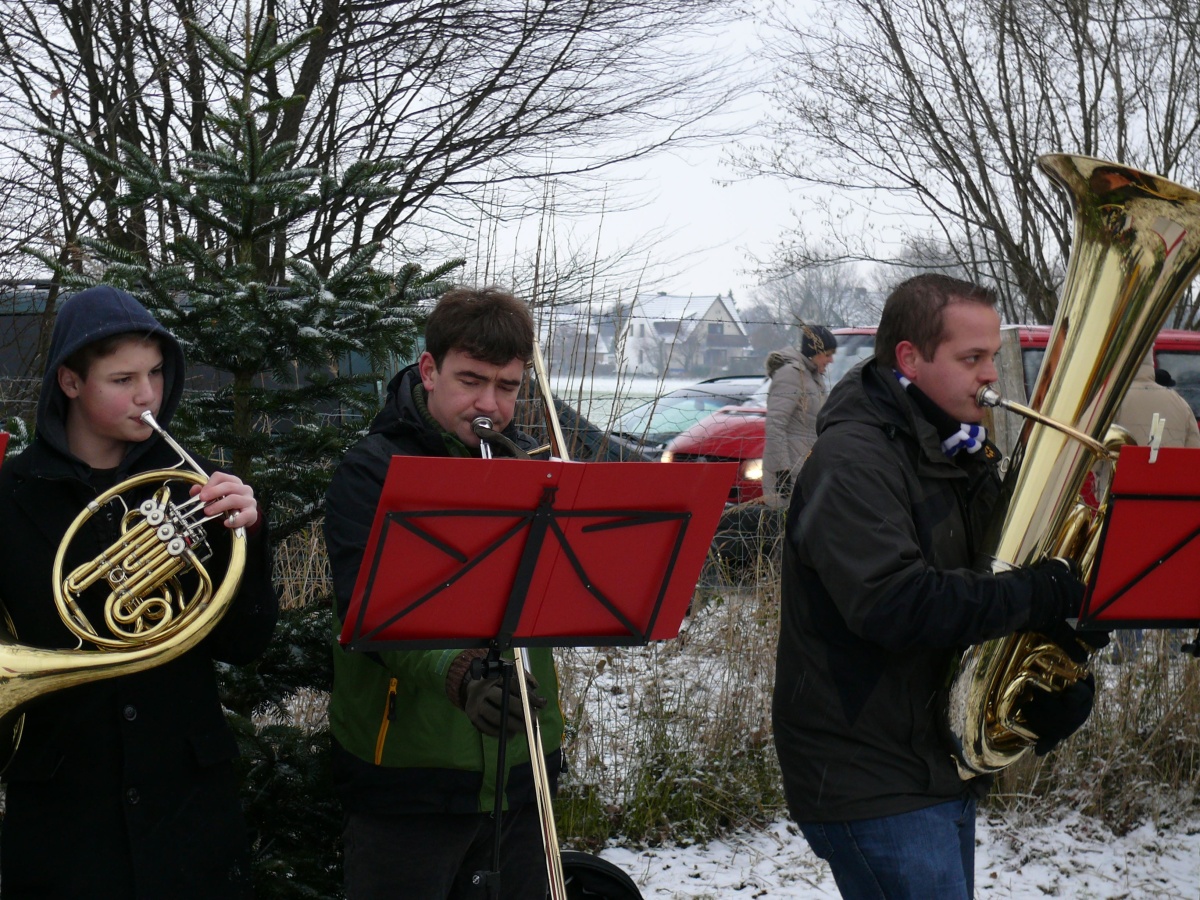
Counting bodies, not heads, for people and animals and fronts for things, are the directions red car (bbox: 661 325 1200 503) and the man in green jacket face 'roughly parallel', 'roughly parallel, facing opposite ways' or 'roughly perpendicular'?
roughly perpendicular

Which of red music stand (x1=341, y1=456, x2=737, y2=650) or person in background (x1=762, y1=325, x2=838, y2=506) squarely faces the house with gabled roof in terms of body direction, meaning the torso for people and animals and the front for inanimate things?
the red music stand

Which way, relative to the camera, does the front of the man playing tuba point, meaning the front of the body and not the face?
to the viewer's right

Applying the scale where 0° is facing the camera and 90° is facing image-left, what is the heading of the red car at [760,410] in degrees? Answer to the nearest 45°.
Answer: approximately 45°

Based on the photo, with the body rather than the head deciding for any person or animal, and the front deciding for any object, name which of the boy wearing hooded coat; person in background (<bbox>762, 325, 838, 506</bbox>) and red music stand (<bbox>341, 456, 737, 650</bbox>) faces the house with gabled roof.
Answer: the red music stand

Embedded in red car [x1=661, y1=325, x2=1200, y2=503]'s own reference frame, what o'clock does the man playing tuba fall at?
The man playing tuba is roughly at 10 o'clock from the red car.

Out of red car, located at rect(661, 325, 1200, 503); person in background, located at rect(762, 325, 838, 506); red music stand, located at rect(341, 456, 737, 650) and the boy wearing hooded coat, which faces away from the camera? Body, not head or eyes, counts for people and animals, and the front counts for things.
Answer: the red music stand

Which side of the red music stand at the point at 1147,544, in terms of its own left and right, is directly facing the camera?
back
